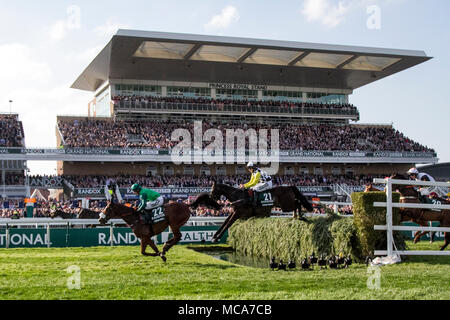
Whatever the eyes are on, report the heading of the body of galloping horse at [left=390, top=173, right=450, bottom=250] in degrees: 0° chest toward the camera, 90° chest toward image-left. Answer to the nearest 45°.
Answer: approximately 90°

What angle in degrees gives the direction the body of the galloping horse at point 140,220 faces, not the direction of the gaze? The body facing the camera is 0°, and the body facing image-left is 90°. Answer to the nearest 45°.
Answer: approximately 90°

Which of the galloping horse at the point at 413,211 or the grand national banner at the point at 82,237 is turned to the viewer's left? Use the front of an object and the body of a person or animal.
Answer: the galloping horse

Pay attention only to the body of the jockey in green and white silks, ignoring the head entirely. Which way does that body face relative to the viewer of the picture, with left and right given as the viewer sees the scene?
facing to the left of the viewer

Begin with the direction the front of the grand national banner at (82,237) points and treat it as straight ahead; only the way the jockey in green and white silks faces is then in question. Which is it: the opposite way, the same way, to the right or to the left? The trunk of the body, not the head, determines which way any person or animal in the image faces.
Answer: to the right

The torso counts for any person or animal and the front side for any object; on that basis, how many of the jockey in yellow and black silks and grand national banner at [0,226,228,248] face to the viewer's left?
1

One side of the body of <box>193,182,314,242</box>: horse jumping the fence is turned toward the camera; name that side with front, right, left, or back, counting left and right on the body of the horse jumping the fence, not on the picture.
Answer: left

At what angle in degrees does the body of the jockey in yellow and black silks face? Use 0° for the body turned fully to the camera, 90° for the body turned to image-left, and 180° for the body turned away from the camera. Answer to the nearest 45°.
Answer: approximately 90°

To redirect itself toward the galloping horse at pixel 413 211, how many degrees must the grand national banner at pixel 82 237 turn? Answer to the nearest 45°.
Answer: approximately 45° to its left
